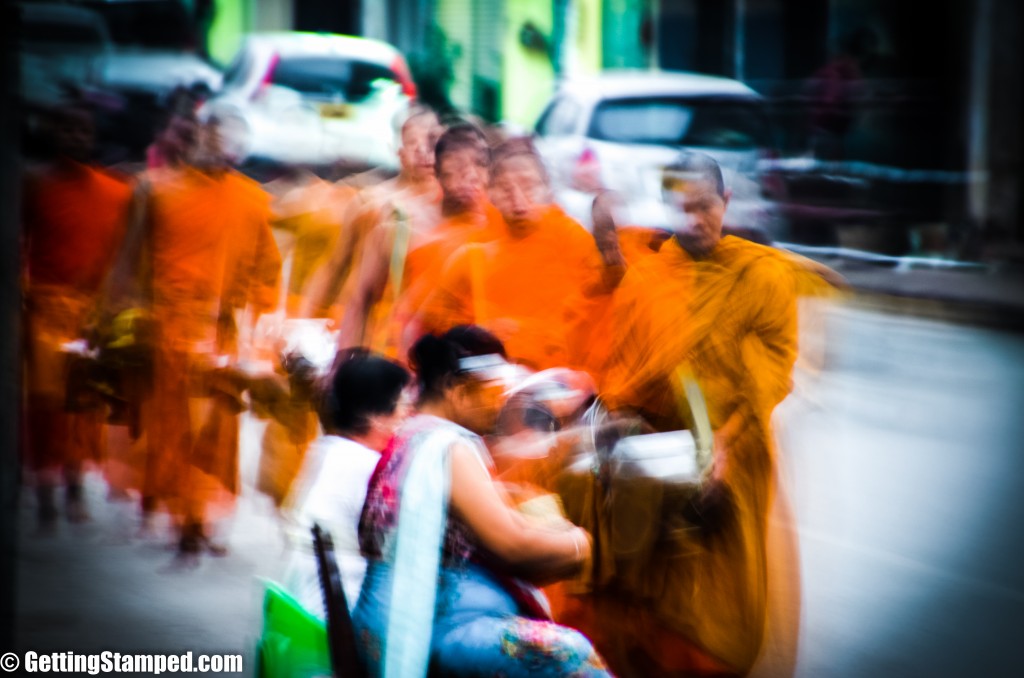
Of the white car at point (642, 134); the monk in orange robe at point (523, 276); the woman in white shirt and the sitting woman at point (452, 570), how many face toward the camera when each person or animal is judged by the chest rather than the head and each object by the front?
1

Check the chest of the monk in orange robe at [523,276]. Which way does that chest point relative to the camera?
toward the camera

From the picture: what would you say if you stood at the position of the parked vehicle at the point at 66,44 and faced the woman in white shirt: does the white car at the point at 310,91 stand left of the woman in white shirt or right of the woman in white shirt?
left

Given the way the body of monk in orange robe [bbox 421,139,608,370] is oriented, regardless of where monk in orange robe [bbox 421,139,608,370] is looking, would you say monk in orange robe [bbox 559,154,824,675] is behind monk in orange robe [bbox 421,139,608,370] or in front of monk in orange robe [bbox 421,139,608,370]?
in front

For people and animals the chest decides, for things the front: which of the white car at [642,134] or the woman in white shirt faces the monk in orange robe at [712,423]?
the woman in white shirt

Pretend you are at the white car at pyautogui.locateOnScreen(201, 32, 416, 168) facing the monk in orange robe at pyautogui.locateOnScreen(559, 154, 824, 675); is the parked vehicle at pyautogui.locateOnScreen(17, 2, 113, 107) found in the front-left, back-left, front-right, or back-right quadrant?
back-right

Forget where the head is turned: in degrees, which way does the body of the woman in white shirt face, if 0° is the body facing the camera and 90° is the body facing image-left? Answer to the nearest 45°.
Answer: approximately 225°

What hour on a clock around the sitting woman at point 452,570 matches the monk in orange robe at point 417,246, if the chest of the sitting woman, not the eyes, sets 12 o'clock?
The monk in orange robe is roughly at 9 o'clock from the sitting woman.

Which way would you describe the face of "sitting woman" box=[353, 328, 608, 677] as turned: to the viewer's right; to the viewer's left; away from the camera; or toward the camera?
to the viewer's right

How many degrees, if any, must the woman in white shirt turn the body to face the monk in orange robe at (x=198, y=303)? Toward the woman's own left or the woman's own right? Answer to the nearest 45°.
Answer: approximately 45° to the woman's own left

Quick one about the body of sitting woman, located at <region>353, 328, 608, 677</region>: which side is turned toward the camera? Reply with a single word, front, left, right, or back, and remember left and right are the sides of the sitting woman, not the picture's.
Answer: right

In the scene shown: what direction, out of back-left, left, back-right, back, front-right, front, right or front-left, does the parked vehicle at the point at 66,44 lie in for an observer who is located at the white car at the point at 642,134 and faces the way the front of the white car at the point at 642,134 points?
front

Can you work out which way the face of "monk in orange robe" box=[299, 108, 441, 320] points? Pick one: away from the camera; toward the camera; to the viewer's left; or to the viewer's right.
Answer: toward the camera
